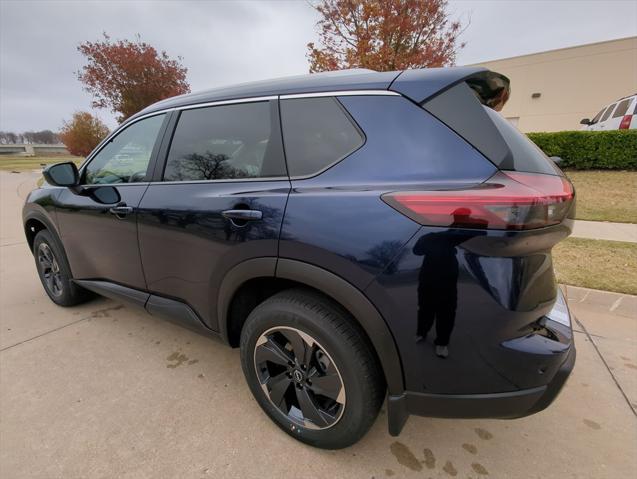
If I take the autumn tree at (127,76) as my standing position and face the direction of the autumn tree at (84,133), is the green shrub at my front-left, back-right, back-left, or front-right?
back-right

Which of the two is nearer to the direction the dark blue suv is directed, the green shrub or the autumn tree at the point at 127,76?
the autumn tree

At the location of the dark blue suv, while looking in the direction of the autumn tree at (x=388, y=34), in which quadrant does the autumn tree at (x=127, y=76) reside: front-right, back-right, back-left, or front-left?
front-left

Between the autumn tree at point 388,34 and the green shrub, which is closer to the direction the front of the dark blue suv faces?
the autumn tree

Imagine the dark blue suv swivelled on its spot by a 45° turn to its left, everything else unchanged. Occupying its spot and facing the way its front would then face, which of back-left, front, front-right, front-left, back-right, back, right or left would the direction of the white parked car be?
back-right

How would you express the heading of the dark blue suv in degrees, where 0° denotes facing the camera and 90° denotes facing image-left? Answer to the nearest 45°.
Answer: approximately 135°

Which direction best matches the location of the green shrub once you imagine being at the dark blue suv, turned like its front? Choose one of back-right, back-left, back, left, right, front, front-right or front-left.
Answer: right

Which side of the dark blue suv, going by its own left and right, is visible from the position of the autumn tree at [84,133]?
front

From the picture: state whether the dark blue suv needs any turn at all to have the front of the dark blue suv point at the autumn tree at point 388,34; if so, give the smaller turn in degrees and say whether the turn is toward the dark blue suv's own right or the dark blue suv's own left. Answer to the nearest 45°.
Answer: approximately 45° to the dark blue suv's own right

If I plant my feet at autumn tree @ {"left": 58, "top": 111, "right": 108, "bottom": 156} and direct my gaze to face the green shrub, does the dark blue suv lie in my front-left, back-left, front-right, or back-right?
front-right

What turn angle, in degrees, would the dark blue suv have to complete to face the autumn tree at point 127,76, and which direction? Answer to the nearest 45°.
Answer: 0° — it already faces it

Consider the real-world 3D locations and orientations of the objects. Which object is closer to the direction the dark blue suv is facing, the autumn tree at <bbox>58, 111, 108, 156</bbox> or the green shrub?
the autumn tree
